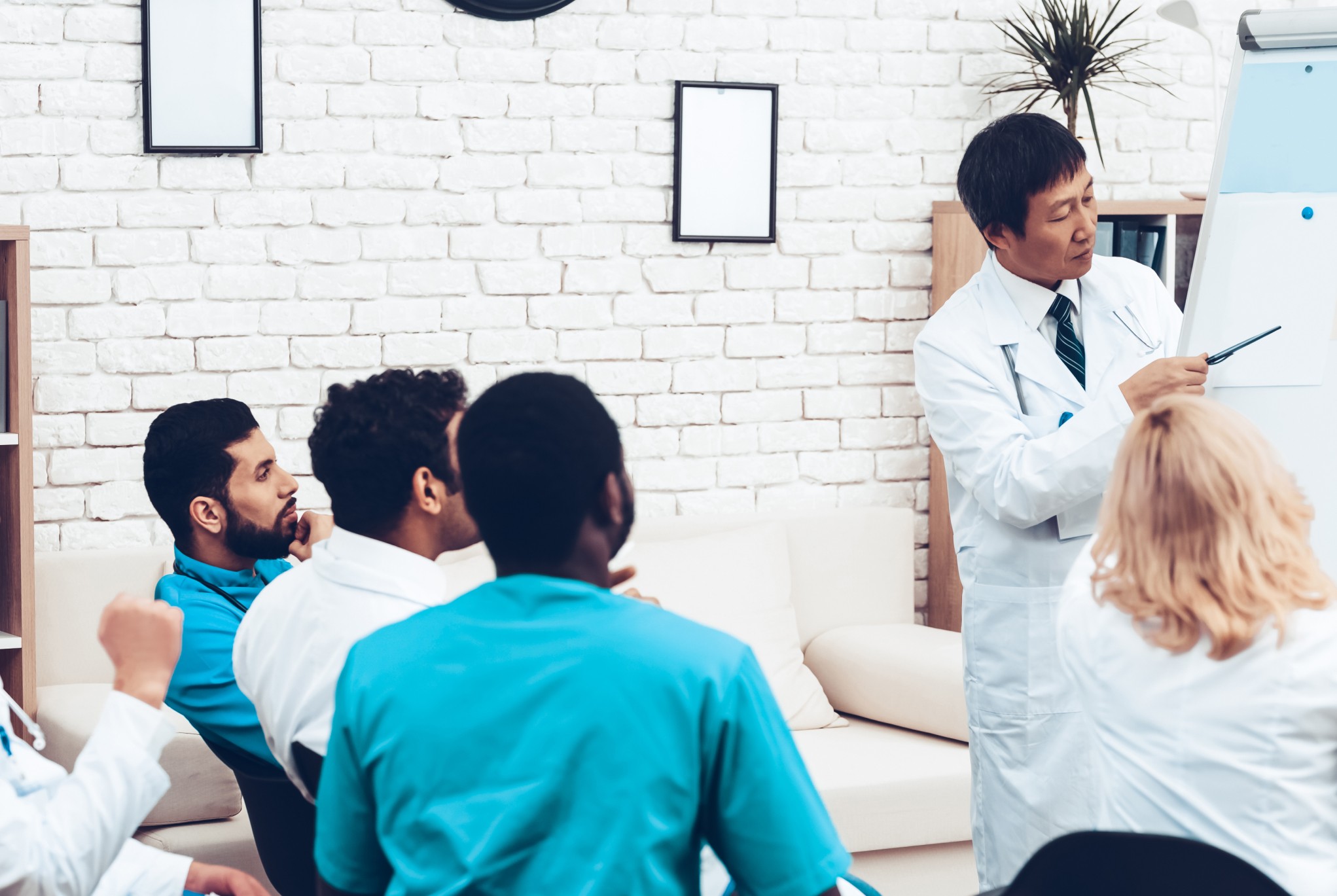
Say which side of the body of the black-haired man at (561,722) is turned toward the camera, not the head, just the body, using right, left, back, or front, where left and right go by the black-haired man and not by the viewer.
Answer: back

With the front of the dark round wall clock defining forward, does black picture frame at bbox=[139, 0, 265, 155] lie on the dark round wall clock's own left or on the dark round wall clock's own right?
on the dark round wall clock's own right

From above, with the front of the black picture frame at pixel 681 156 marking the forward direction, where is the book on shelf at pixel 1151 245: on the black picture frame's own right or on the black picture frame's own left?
on the black picture frame's own left

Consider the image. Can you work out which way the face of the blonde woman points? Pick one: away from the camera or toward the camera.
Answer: away from the camera

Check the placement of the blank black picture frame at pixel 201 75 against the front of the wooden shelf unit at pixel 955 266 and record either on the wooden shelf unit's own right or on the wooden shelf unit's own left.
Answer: on the wooden shelf unit's own right

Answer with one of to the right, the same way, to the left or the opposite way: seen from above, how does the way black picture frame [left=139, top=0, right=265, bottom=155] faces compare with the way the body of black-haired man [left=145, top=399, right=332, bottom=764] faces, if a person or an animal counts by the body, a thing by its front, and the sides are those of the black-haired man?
to the right

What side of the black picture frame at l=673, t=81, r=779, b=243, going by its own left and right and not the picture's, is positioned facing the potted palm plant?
left

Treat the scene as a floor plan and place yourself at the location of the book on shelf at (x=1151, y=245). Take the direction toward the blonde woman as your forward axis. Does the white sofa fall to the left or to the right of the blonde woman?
right

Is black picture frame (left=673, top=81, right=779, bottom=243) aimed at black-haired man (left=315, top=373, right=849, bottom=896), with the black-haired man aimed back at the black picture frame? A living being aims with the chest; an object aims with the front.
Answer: yes
